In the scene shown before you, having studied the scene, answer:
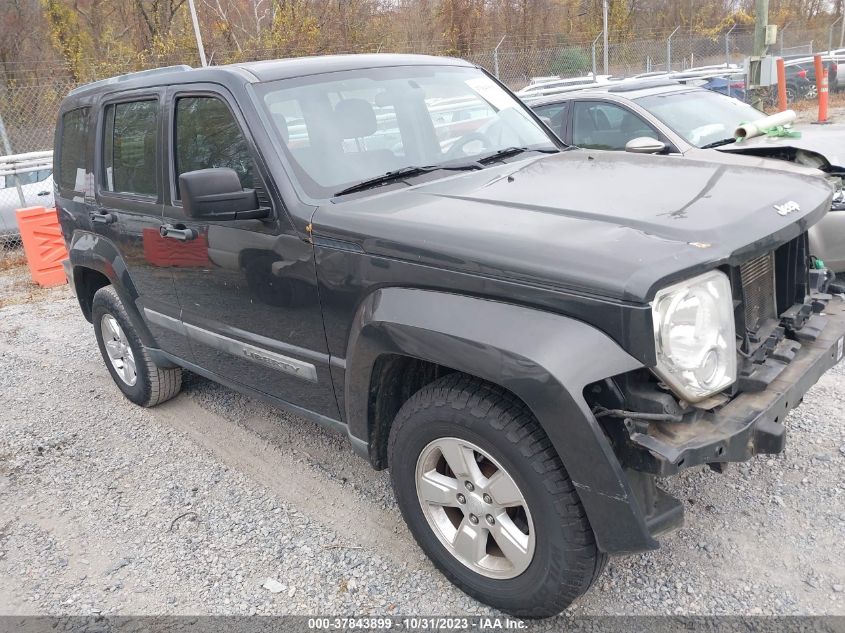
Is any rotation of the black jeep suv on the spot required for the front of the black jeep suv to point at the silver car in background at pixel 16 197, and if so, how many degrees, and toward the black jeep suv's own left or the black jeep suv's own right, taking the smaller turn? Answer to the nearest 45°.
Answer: approximately 180°

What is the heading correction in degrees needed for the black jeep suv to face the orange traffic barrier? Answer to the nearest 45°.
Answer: approximately 180°

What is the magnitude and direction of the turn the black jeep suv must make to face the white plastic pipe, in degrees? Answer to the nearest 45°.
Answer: approximately 90° to its left

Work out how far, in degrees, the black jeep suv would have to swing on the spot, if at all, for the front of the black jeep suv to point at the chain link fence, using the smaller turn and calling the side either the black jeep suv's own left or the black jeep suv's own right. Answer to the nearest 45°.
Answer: approximately 135° to the black jeep suv's own left

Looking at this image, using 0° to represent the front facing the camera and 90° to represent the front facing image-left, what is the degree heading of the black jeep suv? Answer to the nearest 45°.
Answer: approximately 315°

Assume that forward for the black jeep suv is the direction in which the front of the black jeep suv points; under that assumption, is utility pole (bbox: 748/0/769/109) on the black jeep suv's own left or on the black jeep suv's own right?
on the black jeep suv's own left

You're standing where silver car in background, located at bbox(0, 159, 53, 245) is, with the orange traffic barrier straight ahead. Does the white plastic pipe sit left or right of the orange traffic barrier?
left

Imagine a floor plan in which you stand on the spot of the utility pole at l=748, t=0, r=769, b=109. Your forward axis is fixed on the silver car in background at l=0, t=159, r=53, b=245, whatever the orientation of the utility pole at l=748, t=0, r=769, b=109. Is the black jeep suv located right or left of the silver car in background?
left
